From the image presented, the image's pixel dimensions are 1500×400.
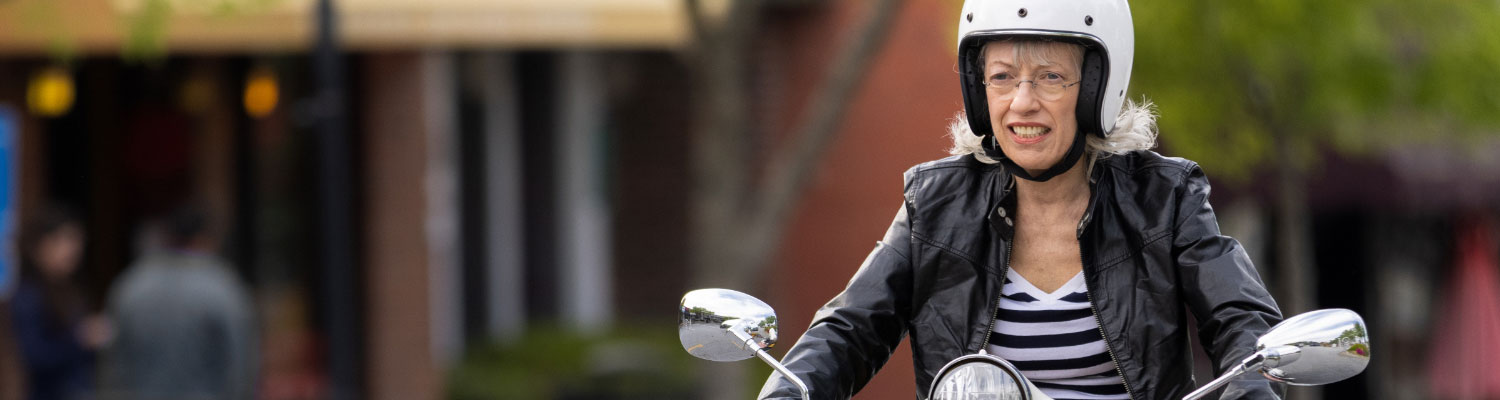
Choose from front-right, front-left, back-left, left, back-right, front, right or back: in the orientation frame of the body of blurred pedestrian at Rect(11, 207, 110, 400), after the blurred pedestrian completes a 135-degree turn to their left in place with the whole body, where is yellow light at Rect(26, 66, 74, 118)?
front

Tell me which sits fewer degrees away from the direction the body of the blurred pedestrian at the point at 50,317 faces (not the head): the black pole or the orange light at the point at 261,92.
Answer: the black pole

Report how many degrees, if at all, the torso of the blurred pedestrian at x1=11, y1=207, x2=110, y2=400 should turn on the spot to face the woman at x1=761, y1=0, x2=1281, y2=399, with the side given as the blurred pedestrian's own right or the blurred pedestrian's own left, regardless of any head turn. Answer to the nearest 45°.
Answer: approximately 45° to the blurred pedestrian's own right

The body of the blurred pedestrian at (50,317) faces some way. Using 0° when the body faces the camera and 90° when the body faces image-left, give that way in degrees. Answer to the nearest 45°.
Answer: approximately 315°

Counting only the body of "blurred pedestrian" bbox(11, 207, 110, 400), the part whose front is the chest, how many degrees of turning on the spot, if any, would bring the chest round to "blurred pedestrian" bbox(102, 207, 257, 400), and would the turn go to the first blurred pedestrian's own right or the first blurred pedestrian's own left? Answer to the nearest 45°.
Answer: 0° — they already face them

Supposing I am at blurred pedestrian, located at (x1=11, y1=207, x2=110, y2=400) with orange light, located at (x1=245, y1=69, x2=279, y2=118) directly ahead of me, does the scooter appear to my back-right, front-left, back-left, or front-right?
back-right

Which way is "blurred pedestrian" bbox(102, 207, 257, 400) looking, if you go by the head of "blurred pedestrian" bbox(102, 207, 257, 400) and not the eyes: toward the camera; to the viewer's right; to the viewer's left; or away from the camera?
away from the camera

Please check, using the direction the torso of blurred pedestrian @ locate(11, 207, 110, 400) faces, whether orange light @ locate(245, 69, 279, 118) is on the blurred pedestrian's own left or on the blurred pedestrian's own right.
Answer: on the blurred pedestrian's own left
